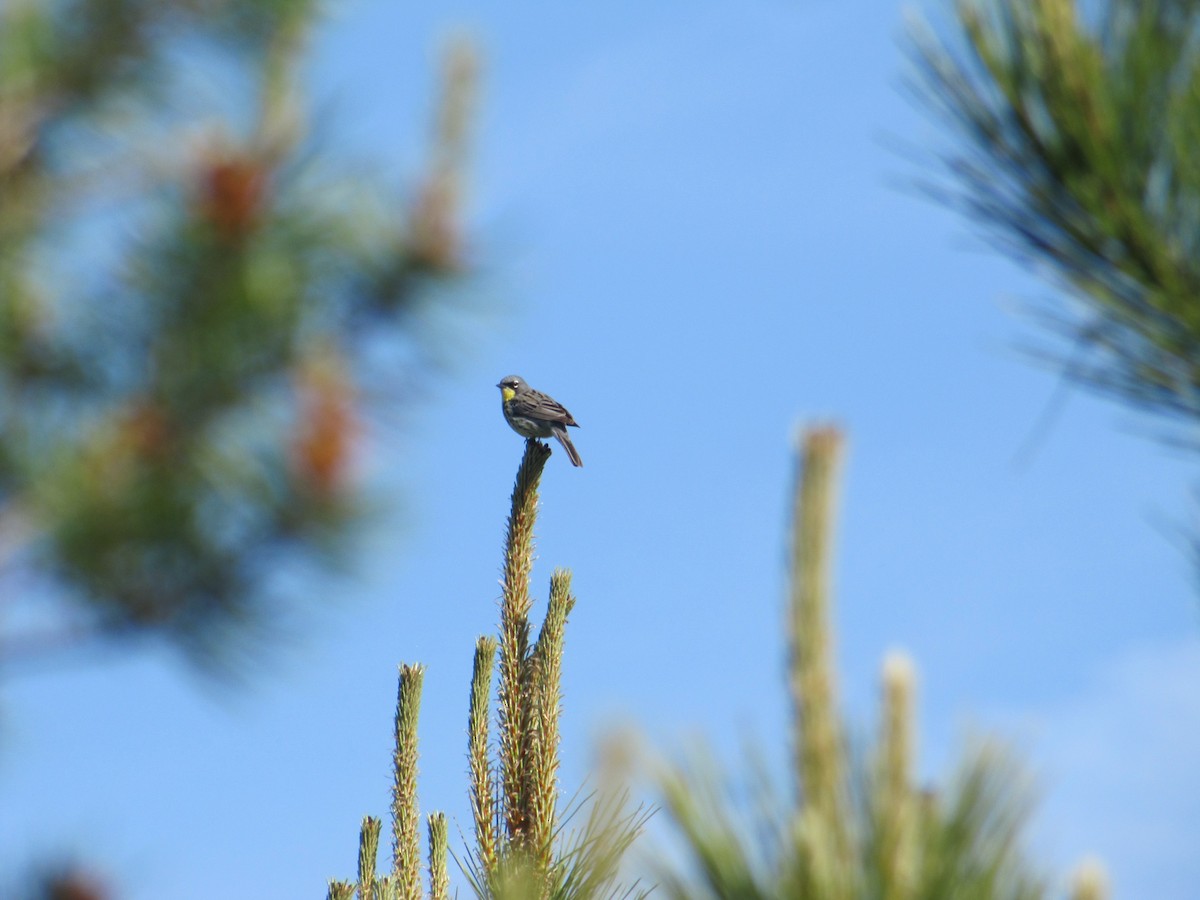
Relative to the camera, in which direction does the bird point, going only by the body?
to the viewer's left
